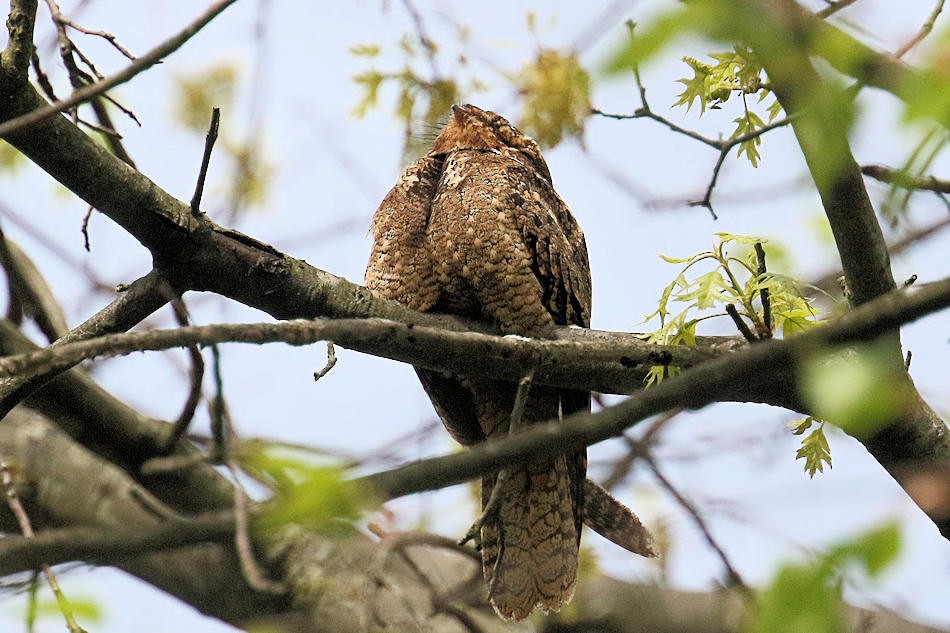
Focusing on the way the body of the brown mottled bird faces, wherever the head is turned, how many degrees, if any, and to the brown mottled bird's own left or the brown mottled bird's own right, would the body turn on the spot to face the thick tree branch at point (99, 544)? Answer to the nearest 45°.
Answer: approximately 45° to the brown mottled bird's own left
